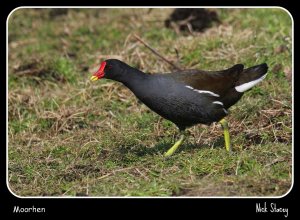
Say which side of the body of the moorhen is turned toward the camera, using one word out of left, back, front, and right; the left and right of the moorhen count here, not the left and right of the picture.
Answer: left
